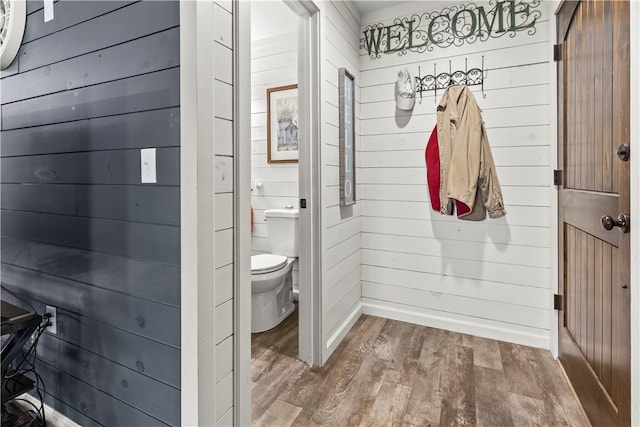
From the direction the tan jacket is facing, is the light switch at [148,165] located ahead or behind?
ahead

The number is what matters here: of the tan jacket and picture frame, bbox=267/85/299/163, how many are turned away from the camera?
0

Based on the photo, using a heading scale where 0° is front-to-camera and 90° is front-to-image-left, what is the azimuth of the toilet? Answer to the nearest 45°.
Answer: approximately 45°

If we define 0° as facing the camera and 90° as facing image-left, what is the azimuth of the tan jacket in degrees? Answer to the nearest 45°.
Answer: approximately 45°

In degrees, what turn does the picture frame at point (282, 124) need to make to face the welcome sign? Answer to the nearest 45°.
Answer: approximately 90° to its left

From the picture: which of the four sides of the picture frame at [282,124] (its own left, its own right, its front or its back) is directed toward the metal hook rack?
left

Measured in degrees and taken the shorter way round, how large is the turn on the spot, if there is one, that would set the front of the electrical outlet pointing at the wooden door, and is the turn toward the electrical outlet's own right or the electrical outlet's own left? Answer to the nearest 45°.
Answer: approximately 90° to the electrical outlet's own left

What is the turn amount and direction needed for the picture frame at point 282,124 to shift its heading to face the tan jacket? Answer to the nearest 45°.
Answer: approximately 90° to its left
